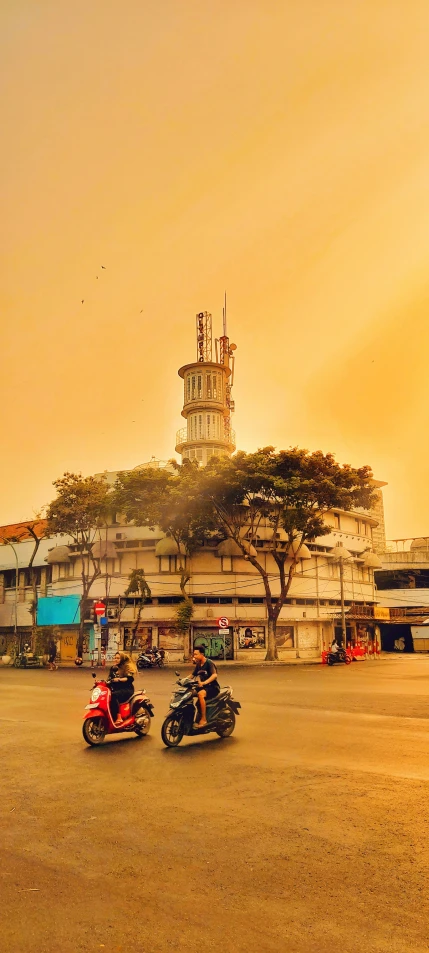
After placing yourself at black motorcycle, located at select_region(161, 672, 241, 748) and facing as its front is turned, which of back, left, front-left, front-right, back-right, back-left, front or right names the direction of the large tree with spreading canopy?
back-right

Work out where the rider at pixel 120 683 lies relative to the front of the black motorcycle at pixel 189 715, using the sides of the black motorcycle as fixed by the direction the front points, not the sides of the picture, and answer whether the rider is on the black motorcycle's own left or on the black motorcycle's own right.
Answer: on the black motorcycle's own right

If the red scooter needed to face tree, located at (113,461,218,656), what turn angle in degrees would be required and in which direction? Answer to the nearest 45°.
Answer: approximately 135° to its right

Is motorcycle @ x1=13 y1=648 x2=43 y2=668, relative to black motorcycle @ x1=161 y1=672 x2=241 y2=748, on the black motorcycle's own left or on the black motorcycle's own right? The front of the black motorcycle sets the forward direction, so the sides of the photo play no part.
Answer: on the black motorcycle's own right

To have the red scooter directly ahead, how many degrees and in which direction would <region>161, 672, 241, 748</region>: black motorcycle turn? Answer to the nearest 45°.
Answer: approximately 45° to its right

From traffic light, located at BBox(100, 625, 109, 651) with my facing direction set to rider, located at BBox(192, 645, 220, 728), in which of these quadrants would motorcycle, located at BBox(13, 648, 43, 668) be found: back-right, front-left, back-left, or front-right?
back-right
